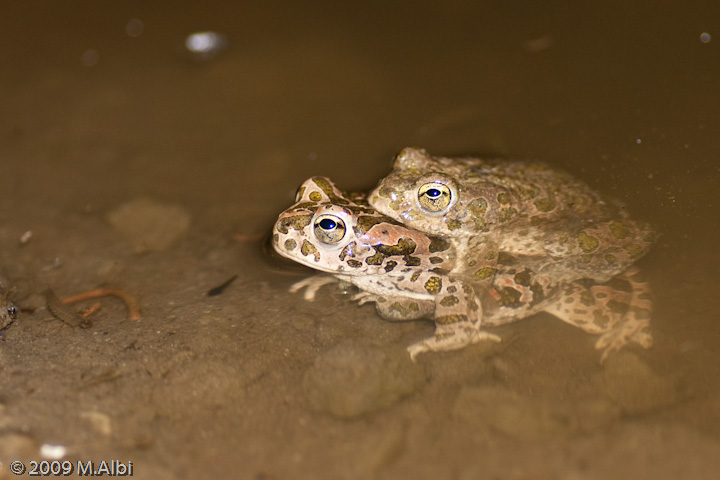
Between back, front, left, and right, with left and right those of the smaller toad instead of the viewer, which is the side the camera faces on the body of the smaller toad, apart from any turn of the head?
left

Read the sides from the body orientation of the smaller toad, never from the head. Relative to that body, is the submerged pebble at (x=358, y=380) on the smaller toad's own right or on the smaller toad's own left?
on the smaller toad's own left

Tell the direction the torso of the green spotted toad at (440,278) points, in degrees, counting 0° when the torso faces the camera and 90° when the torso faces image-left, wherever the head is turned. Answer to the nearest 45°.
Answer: approximately 90°

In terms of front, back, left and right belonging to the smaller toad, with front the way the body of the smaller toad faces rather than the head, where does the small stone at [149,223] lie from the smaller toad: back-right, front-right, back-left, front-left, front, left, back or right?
front

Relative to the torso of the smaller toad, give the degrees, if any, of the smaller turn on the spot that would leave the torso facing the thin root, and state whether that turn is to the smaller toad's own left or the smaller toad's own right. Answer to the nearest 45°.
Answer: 0° — it already faces it

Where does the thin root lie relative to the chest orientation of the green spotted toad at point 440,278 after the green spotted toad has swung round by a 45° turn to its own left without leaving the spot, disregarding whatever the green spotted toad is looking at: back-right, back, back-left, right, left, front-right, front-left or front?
front-right

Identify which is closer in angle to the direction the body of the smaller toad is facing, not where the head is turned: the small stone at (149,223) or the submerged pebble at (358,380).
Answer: the small stone
